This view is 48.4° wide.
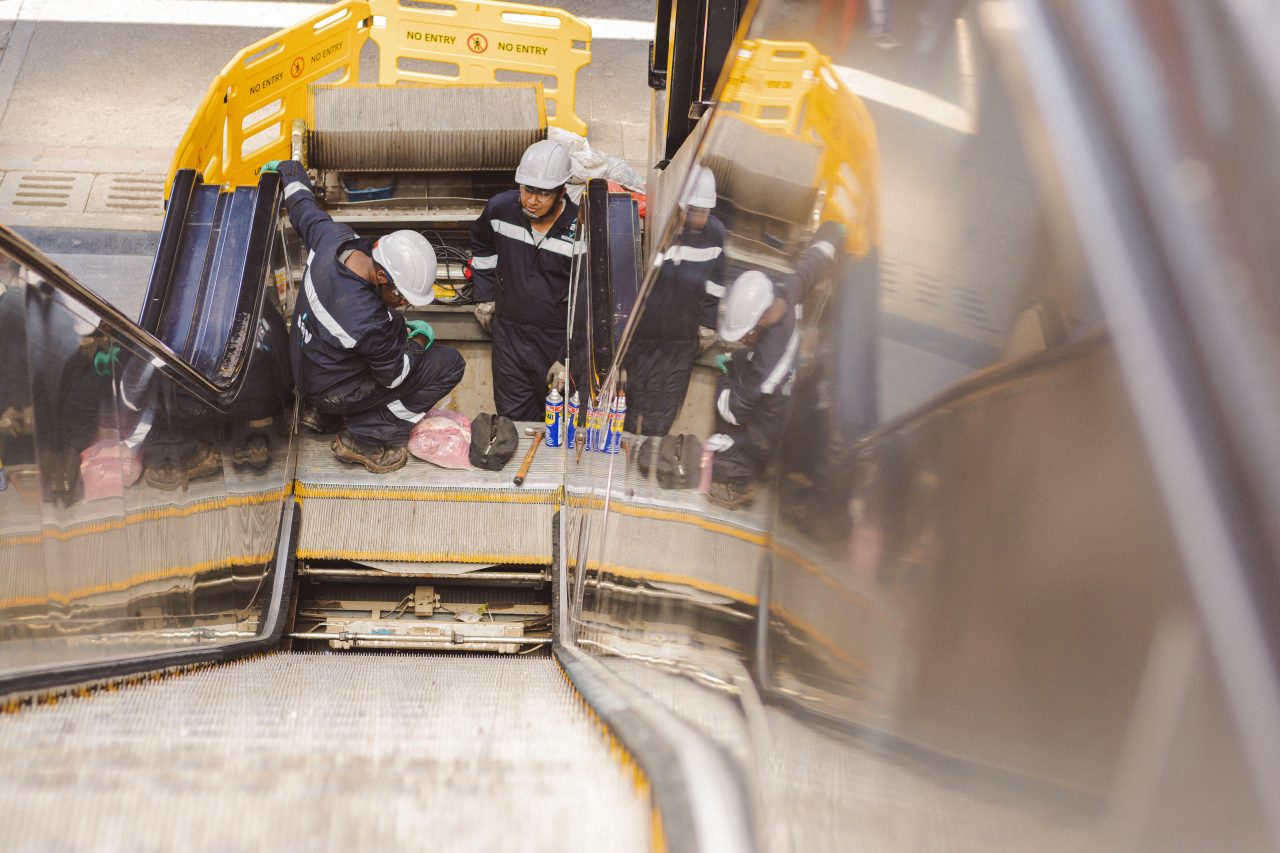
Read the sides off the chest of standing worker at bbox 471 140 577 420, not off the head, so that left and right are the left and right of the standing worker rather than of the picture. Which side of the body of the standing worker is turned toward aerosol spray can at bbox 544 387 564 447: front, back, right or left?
front

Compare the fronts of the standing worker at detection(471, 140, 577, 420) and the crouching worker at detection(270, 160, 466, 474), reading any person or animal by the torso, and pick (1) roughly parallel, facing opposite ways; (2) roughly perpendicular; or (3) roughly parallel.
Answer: roughly perpendicular

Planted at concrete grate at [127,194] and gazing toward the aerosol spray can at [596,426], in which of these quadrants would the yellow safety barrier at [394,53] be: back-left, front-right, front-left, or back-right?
front-left

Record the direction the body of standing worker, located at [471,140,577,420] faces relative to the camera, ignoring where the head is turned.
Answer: toward the camera

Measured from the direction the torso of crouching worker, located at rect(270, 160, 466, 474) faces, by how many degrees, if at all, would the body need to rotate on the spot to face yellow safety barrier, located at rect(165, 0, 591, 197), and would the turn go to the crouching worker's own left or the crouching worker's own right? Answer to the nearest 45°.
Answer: approximately 90° to the crouching worker's own left

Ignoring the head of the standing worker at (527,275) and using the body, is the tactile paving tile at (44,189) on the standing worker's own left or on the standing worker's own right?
on the standing worker's own right

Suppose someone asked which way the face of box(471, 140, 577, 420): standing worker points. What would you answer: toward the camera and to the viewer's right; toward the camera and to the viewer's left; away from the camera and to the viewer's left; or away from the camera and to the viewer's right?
toward the camera and to the viewer's left

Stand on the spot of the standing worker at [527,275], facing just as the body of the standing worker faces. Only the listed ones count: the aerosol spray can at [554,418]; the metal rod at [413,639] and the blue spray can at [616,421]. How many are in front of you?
3

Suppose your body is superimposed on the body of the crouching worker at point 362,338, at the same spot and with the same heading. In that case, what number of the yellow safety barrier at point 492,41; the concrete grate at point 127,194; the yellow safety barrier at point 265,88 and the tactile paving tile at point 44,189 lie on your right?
0

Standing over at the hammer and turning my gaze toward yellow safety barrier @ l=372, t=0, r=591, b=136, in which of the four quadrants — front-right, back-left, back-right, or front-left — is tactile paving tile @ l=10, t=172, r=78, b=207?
front-left

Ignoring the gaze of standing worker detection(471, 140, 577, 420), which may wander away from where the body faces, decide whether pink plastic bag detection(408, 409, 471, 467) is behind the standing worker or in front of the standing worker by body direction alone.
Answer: in front

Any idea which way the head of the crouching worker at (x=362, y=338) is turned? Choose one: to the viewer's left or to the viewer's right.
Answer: to the viewer's right

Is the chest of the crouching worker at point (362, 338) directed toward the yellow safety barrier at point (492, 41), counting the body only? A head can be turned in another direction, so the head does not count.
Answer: no

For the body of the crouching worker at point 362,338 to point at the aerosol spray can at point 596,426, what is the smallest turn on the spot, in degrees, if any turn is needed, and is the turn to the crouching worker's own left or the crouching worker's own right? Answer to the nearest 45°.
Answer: approximately 45° to the crouching worker's own right

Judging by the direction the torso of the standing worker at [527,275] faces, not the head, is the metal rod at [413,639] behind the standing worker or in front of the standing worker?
in front

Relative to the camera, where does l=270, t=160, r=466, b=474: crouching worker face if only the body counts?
to the viewer's right
